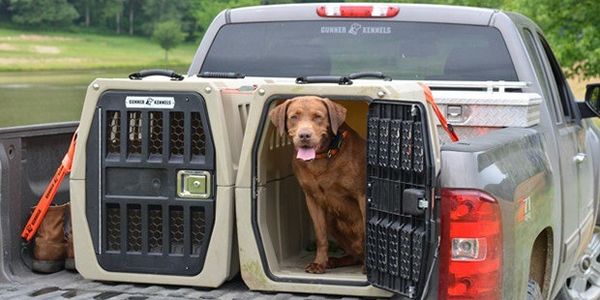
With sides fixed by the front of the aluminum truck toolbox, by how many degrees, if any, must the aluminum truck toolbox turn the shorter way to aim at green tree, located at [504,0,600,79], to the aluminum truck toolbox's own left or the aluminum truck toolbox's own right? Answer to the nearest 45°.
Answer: approximately 180°

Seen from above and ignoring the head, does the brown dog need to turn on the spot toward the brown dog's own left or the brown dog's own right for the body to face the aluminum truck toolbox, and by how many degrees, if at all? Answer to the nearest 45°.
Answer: approximately 135° to the brown dog's own left

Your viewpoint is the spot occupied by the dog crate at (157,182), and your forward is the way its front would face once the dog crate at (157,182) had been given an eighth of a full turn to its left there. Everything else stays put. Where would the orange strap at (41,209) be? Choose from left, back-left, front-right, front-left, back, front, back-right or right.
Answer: back

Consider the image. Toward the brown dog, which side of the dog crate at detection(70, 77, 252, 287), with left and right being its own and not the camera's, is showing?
left

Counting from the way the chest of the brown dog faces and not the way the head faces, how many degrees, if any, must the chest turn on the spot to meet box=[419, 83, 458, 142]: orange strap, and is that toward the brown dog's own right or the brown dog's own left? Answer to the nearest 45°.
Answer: approximately 135° to the brown dog's own left

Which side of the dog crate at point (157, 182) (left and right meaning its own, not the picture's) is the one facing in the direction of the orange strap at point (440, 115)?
left

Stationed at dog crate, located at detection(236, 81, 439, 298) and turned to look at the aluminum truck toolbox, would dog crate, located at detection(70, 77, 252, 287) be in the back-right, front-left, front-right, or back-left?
back-left

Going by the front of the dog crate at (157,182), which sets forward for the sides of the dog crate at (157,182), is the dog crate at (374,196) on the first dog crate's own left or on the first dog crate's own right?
on the first dog crate's own left

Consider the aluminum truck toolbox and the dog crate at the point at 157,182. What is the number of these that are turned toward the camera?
2
